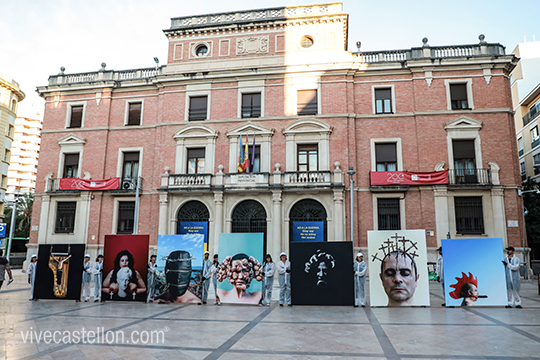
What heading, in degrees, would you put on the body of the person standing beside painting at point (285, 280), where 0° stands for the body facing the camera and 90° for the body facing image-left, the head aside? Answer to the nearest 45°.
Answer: approximately 0°

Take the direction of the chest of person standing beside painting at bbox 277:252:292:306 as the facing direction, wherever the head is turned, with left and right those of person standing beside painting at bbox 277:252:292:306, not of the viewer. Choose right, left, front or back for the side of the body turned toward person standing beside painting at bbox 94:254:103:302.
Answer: right

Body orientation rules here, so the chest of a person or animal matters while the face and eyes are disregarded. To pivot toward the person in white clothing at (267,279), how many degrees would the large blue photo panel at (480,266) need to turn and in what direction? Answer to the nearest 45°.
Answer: approximately 90° to its right

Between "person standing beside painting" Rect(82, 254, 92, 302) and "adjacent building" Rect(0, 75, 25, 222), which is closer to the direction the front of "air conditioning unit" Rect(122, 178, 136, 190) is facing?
the person standing beside painting

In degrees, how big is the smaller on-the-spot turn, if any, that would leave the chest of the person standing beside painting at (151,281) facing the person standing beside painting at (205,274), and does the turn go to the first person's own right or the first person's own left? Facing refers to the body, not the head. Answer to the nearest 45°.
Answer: approximately 90° to the first person's own left

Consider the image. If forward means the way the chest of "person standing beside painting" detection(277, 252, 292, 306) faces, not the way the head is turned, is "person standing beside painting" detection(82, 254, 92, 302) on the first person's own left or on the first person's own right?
on the first person's own right

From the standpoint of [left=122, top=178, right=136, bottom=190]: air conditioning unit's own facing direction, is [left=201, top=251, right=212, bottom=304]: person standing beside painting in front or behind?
in front
